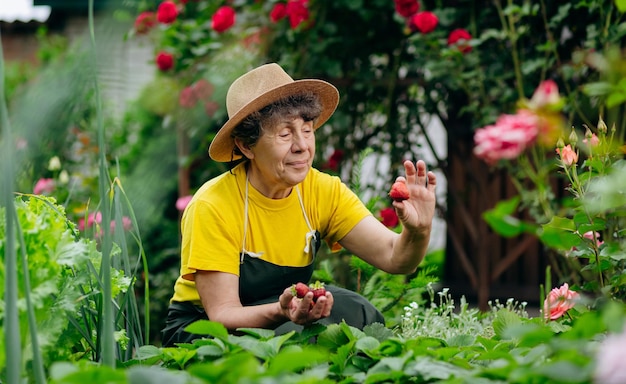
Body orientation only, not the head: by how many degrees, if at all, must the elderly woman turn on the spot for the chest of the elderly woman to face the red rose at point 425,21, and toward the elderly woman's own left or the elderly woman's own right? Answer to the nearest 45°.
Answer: approximately 90° to the elderly woman's own left

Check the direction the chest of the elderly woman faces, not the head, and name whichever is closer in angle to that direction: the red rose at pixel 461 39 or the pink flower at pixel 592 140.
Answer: the pink flower

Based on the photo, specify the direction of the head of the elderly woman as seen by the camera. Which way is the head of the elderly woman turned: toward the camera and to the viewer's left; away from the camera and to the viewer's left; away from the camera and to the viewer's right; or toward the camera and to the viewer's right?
toward the camera and to the viewer's right

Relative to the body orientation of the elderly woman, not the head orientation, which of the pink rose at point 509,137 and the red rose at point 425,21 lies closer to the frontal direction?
the pink rose

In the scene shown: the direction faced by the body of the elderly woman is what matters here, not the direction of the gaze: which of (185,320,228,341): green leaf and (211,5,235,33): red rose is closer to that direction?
the green leaf

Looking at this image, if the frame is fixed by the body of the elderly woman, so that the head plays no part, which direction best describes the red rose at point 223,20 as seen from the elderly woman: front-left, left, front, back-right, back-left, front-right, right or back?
back-left

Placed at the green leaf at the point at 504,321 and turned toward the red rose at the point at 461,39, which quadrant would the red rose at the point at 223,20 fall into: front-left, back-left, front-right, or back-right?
front-left

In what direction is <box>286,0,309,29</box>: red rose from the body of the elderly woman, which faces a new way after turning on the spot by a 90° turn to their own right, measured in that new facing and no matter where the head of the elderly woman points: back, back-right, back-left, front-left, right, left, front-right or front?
back-right

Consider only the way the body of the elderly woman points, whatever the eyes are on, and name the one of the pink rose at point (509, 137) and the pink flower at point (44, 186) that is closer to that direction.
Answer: the pink rose

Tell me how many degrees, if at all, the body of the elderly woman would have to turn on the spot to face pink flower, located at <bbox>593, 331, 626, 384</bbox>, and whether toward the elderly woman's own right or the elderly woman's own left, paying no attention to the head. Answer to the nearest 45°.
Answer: approximately 45° to the elderly woman's own right

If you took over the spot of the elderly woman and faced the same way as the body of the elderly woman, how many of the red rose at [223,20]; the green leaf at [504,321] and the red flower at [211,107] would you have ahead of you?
1

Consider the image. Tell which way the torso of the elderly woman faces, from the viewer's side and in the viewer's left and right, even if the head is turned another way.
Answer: facing the viewer and to the right of the viewer

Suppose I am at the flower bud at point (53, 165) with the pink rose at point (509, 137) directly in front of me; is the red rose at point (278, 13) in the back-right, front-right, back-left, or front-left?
front-left

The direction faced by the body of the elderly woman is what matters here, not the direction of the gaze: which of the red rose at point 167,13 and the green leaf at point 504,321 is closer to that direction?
the green leaf

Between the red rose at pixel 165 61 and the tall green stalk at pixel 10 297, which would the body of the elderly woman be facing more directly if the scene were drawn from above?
the tall green stalk
